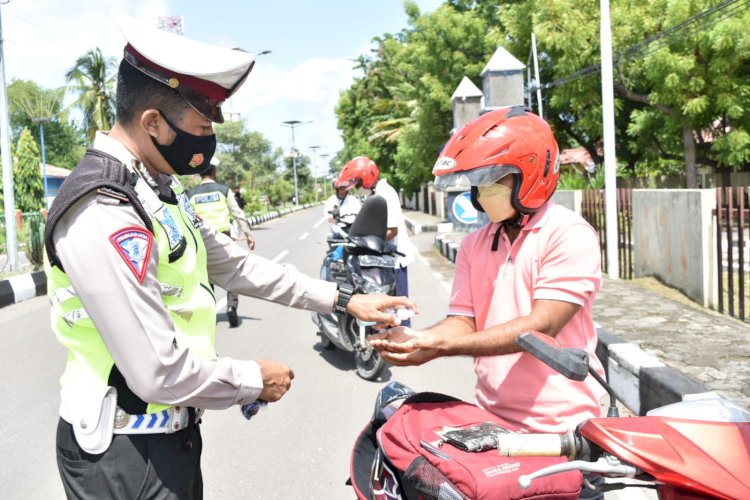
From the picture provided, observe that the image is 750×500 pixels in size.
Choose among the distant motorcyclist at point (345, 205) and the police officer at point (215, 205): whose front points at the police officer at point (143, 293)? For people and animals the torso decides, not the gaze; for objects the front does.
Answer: the distant motorcyclist

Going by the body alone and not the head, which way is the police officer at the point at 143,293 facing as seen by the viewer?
to the viewer's right

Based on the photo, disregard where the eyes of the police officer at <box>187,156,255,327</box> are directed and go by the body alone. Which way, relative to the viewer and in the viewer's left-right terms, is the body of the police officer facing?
facing away from the viewer

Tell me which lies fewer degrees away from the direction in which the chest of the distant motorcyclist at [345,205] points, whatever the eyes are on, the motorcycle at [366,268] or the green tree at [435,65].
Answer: the motorcycle

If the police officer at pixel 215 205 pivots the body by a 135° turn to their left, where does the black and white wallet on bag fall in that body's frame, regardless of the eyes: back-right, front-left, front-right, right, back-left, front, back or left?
front-left

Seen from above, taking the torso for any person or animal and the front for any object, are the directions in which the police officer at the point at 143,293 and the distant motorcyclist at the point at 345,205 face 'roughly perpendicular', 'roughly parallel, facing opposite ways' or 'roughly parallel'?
roughly perpendicular

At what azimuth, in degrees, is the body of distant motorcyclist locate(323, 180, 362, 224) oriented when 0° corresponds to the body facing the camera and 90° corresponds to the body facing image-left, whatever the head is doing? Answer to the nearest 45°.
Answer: approximately 0°
